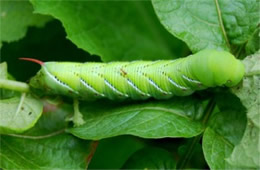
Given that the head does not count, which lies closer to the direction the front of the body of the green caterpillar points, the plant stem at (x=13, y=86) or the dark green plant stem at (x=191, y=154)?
the dark green plant stem

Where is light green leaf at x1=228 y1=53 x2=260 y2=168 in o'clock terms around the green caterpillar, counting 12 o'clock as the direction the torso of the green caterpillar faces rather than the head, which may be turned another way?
The light green leaf is roughly at 1 o'clock from the green caterpillar.

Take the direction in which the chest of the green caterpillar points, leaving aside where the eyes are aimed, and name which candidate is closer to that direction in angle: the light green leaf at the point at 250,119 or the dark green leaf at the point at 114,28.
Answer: the light green leaf

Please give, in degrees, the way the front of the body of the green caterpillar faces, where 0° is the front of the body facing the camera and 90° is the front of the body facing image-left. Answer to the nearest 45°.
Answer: approximately 270°

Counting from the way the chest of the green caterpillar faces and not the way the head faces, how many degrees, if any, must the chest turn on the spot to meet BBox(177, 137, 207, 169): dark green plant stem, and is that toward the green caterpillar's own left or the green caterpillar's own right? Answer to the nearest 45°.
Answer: approximately 45° to the green caterpillar's own right

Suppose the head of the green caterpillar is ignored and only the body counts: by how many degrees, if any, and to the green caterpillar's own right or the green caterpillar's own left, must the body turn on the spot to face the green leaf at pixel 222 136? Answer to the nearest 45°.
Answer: approximately 45° to the green caterpillar's own right
